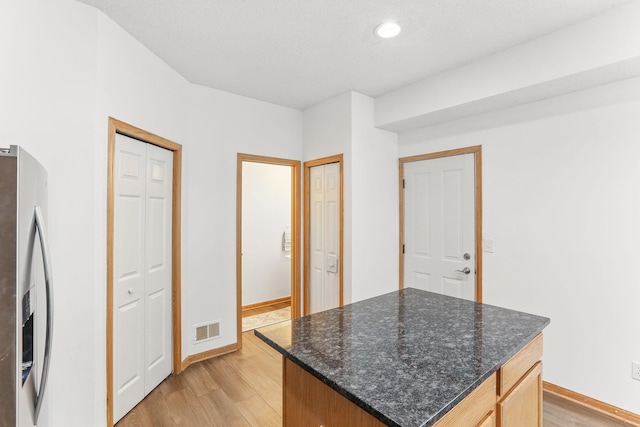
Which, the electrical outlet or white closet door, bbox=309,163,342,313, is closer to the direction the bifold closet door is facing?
the electrical outlet

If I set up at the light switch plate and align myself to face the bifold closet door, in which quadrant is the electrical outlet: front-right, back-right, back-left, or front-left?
back-left

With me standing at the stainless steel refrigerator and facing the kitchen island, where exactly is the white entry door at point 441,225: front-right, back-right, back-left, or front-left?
front-left

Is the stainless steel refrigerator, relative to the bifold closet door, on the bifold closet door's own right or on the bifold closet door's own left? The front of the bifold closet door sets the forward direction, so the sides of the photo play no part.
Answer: on the bifold closet door's own right

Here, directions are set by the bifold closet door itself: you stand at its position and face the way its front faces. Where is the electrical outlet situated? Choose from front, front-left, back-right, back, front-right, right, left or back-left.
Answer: front

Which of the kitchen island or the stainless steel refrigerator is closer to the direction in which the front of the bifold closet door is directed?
the kitchen island

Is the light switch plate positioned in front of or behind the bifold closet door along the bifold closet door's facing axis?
in front

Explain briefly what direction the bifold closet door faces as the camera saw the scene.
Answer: facing the viewer and to the right of the viewer

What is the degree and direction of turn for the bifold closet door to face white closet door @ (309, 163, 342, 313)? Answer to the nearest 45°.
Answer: approximately 45° to its left

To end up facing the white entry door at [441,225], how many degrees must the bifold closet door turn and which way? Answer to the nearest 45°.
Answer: approximately 45° to its left

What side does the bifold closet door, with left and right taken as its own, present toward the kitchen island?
front
